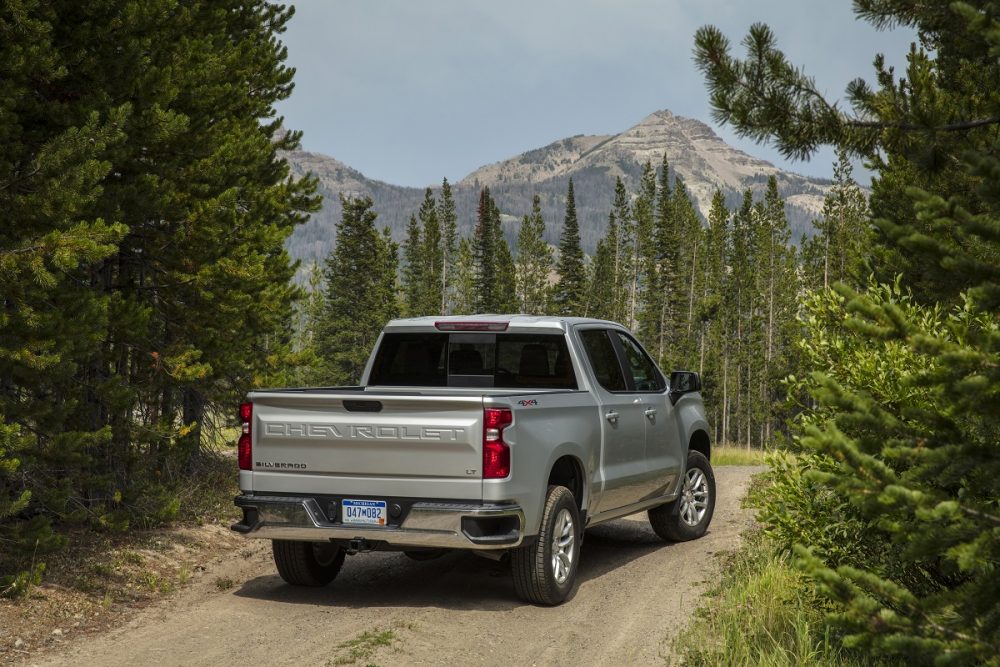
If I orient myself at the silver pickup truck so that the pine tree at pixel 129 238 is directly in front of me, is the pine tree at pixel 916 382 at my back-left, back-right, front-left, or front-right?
back-left

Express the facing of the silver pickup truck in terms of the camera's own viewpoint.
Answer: facing away from the viewer and to the right of the viewer

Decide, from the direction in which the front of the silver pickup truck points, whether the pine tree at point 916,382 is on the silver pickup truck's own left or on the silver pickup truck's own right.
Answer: on the silver pickup truck's own right

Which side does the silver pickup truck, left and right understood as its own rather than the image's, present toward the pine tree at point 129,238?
left

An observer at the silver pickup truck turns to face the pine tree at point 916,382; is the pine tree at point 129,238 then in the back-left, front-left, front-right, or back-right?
back-right
